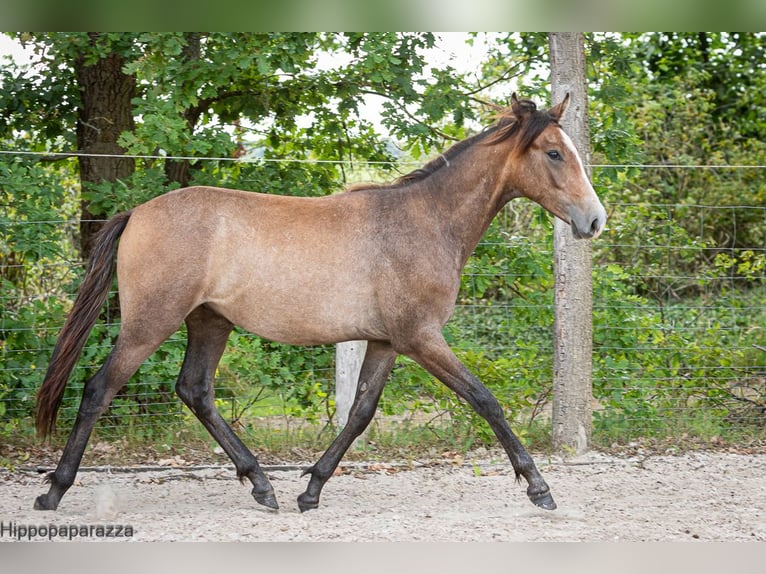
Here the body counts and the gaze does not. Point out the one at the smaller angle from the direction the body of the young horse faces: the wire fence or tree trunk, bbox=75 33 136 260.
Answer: the wire fence

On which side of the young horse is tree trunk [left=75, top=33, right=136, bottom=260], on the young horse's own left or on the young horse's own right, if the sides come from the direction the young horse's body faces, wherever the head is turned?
on the young horse's own left

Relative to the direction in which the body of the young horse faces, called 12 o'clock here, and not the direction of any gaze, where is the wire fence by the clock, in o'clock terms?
The wire fence is roughly at 10 o'clock from the young horse.

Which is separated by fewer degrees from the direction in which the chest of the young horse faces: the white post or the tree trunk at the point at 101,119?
the white post

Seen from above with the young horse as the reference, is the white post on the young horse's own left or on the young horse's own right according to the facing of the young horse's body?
on the young horse's own left

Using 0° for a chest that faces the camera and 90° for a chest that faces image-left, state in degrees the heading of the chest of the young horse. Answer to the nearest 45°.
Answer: approximately 270°

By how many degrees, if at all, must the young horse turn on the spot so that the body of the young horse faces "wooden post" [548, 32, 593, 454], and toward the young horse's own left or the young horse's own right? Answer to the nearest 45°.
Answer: approximately 45° to the young horse's own left
